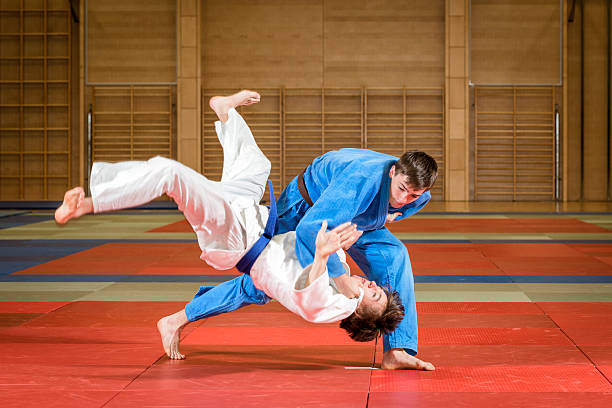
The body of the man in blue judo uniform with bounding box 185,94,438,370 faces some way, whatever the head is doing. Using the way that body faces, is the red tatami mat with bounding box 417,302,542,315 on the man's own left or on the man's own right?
on the man's own left
